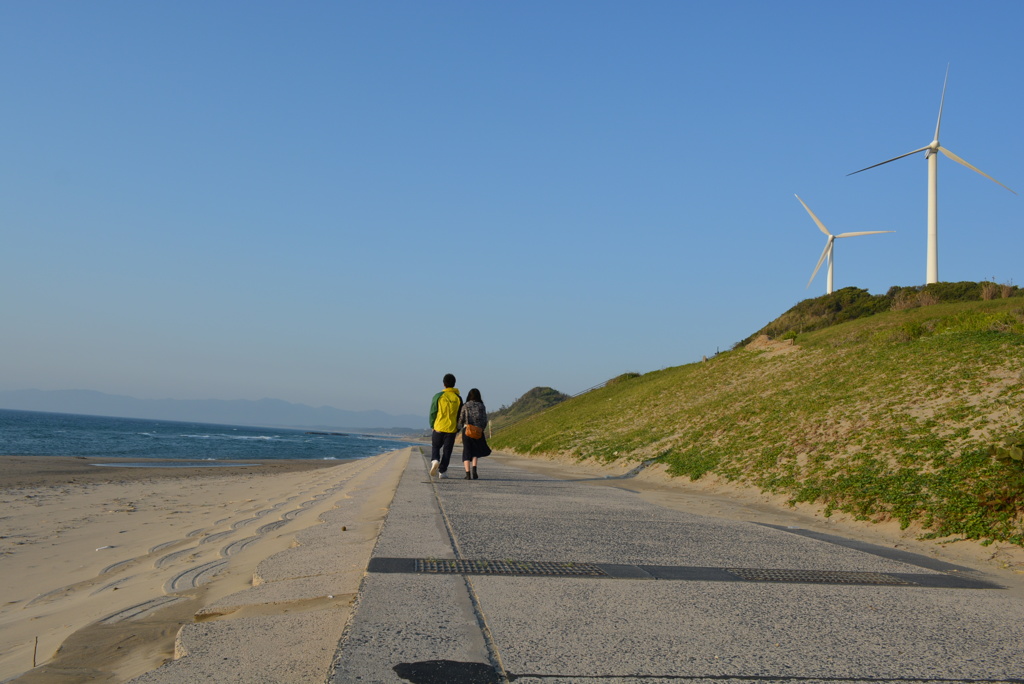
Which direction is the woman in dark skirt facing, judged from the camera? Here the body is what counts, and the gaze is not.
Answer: away from the camera

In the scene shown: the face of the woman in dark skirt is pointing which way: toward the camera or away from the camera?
away from the camera
